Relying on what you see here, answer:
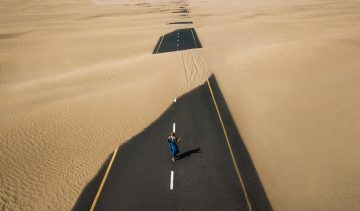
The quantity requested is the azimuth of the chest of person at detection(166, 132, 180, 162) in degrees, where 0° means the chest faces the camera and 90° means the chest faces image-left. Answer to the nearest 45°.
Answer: approximately 0°
